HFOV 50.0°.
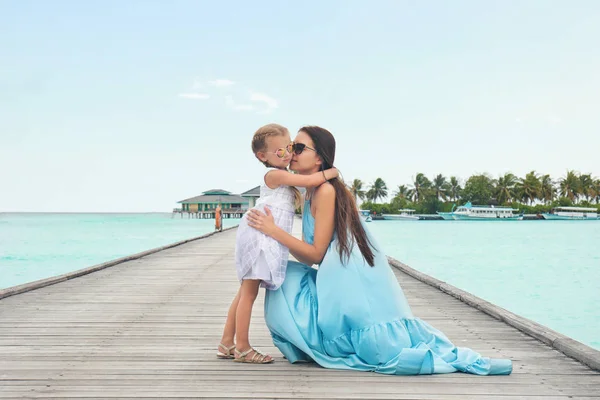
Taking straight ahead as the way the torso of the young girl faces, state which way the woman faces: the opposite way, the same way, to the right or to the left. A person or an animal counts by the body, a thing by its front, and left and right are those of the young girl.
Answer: the opposite way

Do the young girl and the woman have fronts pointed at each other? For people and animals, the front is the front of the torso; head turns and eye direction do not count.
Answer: yes

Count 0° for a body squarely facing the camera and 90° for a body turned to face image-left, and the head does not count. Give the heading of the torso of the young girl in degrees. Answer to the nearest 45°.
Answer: approximately 270°

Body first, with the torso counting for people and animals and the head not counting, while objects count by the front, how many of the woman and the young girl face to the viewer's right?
1

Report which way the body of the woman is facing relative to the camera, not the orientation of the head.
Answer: to the viewer's left
